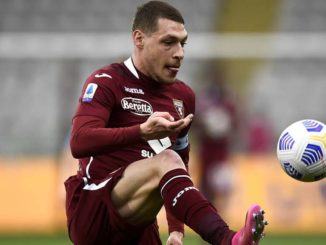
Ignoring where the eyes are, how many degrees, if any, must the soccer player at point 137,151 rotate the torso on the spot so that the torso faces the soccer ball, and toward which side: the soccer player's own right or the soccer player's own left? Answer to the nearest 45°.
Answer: approximately 45° to the soccer player's own left

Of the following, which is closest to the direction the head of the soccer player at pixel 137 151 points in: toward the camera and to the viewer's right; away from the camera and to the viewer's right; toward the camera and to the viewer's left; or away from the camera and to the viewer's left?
toward the camera and to the viewer's right

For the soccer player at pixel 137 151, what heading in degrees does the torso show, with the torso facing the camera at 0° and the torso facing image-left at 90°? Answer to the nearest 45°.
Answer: approximately 315°
